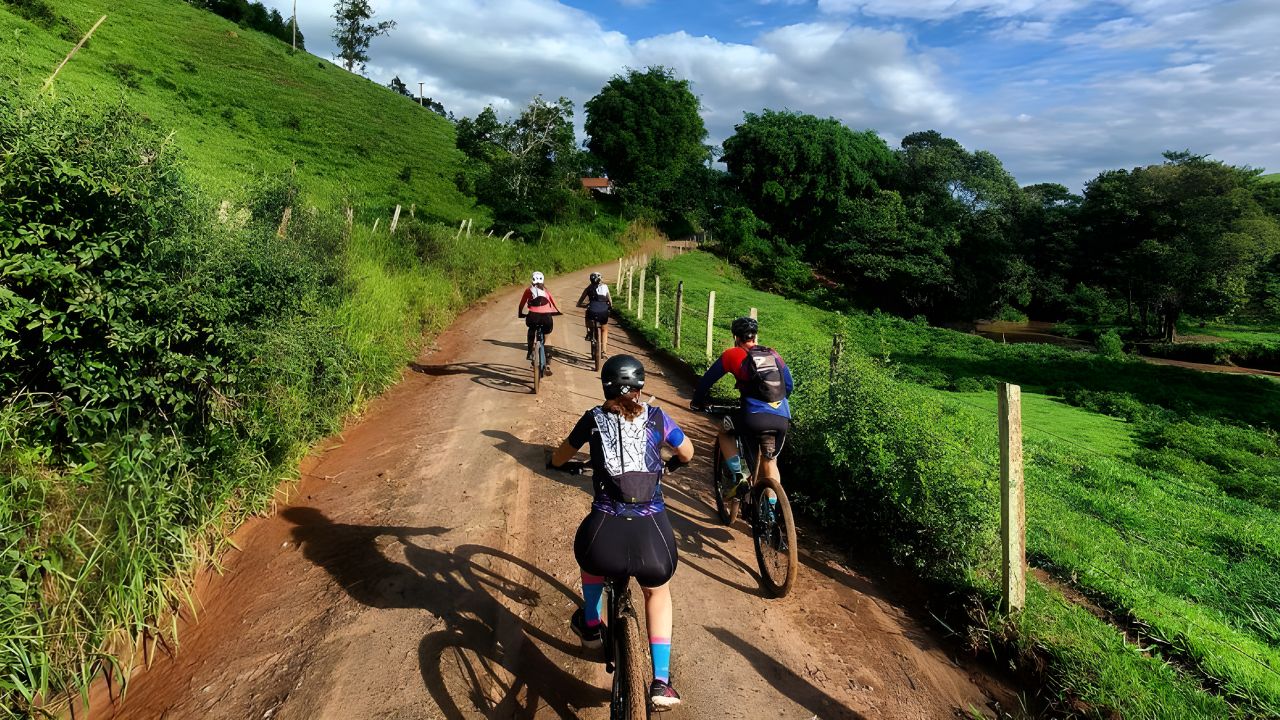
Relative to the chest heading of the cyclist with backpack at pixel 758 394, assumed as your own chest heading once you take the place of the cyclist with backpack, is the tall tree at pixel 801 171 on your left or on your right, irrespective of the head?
on your right

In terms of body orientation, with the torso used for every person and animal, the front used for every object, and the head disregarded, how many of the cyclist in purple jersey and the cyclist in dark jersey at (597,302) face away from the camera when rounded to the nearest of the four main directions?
2

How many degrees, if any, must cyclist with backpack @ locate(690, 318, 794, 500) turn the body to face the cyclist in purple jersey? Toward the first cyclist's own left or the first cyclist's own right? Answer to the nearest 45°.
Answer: approximately 135° to the first cyclist's own left

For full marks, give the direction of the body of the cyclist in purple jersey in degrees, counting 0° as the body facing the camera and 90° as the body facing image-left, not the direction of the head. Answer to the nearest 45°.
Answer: approximately 180°

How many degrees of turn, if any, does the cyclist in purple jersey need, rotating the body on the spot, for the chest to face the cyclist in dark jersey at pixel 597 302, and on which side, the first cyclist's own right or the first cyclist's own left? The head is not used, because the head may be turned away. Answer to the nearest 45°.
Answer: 0° — they already face them

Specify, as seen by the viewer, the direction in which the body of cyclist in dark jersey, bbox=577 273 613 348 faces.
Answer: away from the camera

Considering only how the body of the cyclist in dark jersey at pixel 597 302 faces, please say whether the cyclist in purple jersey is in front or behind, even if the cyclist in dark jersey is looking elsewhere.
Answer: behind

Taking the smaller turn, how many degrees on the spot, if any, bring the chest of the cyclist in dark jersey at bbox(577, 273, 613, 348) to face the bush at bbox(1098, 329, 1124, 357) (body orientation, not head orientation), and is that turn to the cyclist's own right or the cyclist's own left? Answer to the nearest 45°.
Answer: approximately 45° to the cyclist's own right

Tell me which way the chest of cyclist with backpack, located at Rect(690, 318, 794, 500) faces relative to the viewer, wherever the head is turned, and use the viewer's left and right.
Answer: facing away from the viewer and to the left of the viewer
